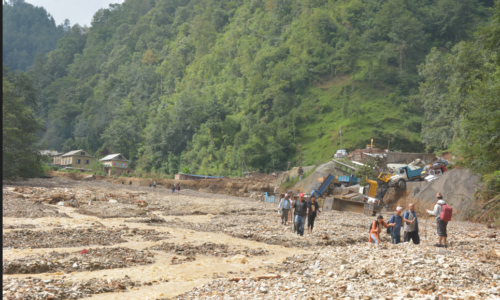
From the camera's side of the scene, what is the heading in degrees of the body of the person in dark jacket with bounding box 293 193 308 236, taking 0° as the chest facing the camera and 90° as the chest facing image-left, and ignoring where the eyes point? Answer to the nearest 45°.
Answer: approximately 0°

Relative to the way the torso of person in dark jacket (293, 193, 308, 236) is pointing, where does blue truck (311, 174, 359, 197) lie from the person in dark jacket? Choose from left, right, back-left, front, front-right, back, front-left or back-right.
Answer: back

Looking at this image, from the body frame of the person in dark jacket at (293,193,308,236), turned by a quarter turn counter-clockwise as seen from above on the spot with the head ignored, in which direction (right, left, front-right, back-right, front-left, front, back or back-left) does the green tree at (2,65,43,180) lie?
back-left

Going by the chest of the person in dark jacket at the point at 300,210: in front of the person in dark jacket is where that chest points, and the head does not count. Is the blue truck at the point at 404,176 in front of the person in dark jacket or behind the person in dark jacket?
behind

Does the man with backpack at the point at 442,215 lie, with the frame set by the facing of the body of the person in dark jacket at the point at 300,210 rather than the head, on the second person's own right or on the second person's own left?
on the second person's own left

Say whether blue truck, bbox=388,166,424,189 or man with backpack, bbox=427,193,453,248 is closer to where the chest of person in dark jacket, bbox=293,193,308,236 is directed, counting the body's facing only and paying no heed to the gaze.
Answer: the man with backpack
